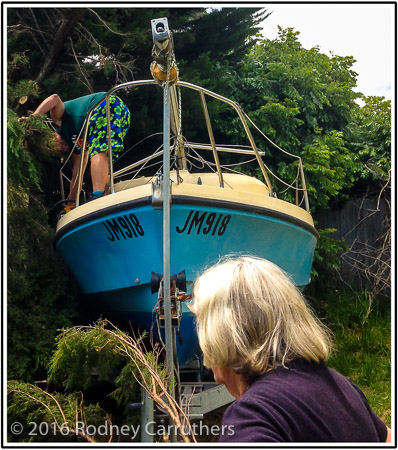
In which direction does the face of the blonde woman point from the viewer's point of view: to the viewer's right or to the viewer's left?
to the viewer's left

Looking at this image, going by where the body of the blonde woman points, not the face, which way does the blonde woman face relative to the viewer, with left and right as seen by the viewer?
facing away from the viewer and to the left of the viewer

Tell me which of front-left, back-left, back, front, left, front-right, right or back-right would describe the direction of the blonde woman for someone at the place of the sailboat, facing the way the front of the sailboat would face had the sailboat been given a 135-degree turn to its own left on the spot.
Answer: back-right

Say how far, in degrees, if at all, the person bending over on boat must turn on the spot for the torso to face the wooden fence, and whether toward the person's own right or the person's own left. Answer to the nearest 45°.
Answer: approximately 135° to the person's own right

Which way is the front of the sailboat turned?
toward the camera

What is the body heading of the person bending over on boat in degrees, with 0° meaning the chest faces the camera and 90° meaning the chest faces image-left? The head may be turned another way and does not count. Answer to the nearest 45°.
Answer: approximately 90°

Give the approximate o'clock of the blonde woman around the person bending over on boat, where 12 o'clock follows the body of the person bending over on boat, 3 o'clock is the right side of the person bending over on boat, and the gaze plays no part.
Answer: The blonde woman is roughly at 9 o'clock from the person bending over on boat.
